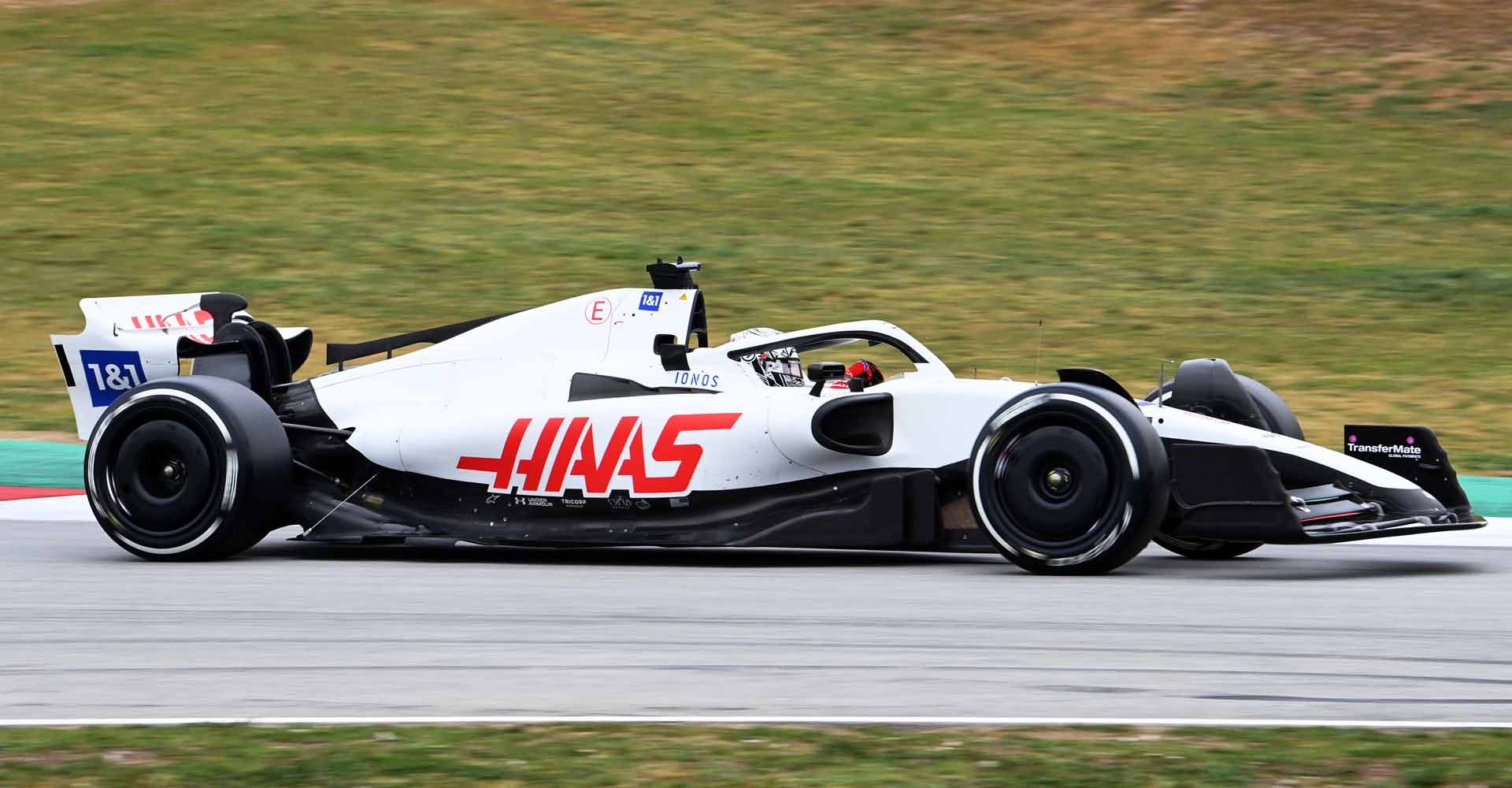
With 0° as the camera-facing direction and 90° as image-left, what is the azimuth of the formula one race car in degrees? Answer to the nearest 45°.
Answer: approximately 270°
